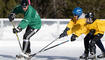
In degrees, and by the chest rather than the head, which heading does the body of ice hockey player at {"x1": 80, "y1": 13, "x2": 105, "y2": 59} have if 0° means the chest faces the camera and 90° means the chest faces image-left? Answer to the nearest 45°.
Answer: approximately 45°

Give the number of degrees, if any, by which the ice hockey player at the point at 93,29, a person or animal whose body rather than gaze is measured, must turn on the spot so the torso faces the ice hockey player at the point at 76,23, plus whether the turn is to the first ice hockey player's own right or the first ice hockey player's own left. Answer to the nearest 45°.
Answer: approximately 45° to the first ice hockey player's own right

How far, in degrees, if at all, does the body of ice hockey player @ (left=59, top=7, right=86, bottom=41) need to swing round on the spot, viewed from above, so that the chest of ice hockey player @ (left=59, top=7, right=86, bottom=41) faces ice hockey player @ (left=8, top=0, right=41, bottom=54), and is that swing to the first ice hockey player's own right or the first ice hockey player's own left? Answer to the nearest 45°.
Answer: approximately 45° to the first ice hockey player's own right
